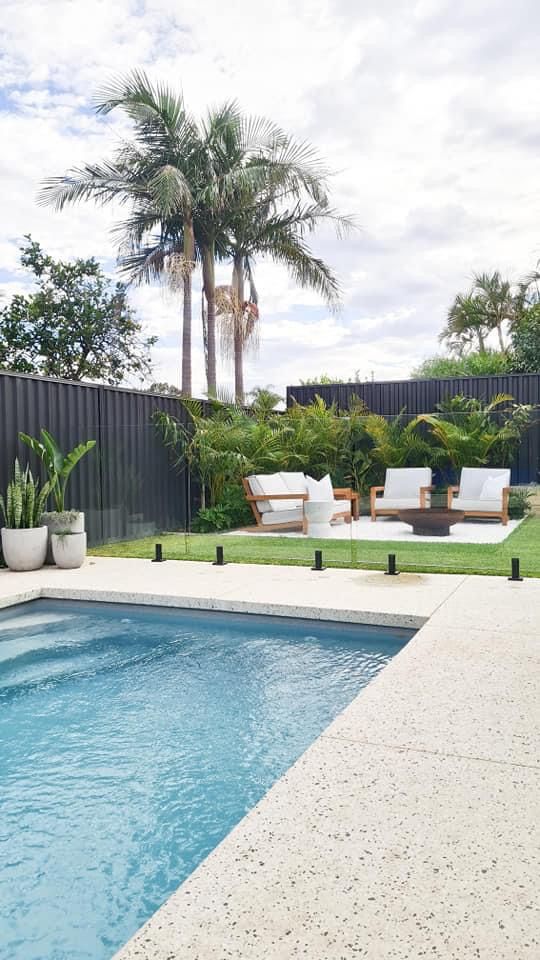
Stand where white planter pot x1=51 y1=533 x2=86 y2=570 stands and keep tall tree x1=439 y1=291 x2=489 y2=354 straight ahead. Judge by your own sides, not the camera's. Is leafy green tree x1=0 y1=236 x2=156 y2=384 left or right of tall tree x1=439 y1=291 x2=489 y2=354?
left

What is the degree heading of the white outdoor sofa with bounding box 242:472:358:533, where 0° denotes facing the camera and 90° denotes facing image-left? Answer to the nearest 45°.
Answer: approximately 315°

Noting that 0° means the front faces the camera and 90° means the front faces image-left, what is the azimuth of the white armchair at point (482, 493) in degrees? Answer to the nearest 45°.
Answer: approximately 45°

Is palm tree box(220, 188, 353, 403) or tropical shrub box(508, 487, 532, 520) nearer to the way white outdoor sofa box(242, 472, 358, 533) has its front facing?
the tropical shrub

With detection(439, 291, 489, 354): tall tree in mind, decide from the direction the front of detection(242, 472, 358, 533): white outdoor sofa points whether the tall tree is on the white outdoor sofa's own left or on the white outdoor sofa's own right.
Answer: on the white outdoor sofa's own left

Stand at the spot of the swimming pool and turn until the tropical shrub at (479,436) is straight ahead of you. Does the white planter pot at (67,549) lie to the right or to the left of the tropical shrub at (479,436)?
left

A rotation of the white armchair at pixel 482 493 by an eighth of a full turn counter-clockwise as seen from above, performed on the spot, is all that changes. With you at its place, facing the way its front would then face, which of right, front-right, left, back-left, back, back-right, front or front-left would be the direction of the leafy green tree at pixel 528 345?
back

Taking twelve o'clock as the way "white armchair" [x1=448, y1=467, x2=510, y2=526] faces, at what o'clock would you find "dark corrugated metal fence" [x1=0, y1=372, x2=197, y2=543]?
The dark corrugated metal fence is roughly at 2 o'clock from the white armchair.

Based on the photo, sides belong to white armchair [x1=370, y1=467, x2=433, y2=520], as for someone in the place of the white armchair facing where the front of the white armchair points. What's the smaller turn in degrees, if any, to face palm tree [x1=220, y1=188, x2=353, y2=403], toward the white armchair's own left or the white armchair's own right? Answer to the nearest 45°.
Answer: approximately 135° to the white armchair's own right

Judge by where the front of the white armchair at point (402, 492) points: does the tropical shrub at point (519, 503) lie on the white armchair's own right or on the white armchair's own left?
on the white armchair's own left
